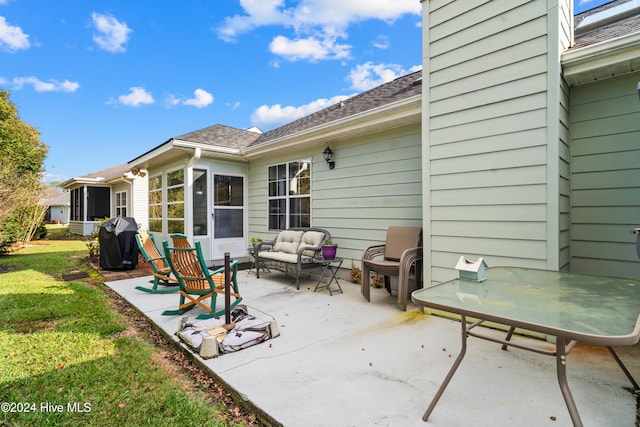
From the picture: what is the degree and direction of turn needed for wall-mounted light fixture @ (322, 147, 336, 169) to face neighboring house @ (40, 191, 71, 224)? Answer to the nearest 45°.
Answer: approximately 90° to its right

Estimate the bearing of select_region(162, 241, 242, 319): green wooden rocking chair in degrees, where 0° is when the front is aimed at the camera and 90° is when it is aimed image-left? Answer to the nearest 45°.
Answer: approximately 225°

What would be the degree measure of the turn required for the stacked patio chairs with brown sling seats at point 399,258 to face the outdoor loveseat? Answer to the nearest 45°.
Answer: approximately 90° to its right

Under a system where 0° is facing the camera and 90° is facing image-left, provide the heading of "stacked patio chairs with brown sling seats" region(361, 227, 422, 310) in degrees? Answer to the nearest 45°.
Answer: approximately 45°

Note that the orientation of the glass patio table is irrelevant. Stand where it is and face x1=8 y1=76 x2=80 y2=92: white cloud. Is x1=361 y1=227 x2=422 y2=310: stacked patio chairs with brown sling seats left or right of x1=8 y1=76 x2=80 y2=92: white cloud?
right

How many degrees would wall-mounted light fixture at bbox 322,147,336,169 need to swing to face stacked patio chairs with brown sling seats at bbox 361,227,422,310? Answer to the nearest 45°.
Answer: approximately 90° to its left

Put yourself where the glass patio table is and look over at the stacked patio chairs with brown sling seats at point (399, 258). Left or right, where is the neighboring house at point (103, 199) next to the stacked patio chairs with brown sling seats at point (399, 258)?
left
